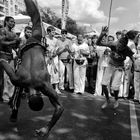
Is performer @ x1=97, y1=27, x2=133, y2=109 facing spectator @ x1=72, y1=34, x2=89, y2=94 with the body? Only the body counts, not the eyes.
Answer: no

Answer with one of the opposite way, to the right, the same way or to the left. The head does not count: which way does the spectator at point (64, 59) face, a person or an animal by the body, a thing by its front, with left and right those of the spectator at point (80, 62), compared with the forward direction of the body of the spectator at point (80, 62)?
the same way

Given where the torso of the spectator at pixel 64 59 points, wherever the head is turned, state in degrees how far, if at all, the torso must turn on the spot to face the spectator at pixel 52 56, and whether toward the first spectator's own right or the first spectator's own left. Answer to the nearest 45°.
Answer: approximately 45° to the first spectator's own right

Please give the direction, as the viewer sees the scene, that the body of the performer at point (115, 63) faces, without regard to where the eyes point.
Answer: toward the camera

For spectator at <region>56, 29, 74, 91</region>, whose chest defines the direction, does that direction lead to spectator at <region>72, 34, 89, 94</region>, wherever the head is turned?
no

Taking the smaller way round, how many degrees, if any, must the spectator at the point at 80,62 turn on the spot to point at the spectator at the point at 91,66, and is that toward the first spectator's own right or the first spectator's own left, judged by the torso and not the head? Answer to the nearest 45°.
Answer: approximately 135° to the first spectator's own left

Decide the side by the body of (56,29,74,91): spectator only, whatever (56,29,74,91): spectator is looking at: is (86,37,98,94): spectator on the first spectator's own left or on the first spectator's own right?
on the first spectator's own left

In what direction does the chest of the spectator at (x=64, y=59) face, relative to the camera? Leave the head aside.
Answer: toward the camera

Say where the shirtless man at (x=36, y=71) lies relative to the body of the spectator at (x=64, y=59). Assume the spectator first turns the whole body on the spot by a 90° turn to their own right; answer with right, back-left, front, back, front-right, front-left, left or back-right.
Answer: left

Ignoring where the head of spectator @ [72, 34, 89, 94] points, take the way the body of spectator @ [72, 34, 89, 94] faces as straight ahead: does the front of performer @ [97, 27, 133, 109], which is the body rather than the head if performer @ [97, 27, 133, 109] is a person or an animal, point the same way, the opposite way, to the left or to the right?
the same way

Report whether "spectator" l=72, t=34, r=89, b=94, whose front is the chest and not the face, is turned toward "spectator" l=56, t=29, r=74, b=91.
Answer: no

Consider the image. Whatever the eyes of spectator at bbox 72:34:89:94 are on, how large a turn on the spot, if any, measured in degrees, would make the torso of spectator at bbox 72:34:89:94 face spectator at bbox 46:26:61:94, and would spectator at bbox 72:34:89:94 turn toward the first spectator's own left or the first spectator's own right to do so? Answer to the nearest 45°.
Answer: approximately 45° to the first spectator's own right

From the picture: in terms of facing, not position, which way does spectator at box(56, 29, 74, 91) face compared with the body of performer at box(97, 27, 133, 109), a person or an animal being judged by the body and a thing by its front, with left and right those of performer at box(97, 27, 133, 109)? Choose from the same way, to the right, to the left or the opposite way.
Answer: the same way

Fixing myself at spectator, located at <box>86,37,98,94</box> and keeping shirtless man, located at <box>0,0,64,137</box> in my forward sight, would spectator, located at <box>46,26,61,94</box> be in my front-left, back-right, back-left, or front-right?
front-right

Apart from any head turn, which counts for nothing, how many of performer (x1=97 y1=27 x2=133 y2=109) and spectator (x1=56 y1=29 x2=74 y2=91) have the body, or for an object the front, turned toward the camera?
2

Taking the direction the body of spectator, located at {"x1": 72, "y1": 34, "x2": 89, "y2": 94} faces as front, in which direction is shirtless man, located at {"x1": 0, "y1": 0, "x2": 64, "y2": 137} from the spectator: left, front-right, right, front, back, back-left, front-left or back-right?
front
